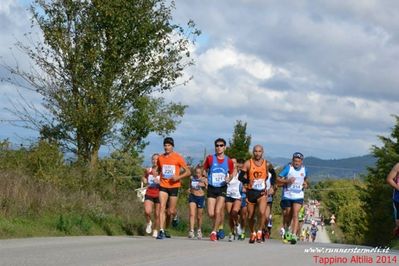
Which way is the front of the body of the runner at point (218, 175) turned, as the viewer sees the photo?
toward the camera

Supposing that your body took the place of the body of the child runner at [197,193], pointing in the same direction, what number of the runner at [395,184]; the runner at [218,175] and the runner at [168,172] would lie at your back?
0

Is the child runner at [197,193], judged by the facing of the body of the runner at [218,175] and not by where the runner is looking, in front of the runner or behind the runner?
behind

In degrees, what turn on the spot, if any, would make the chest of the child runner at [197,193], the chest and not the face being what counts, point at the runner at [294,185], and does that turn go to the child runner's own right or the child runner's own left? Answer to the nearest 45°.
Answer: approximately 45° to the child runner's own left

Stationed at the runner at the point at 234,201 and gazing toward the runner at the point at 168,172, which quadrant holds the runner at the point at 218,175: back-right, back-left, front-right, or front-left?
front-left

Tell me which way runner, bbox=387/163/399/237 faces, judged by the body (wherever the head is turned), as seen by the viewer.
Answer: toward the camera

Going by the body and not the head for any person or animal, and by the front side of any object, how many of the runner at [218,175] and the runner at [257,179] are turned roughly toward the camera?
2

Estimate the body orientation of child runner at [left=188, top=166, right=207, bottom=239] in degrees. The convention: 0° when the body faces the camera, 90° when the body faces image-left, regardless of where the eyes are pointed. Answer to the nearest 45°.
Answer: approximately 0°

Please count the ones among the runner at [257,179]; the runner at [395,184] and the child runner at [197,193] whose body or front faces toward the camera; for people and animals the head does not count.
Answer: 3

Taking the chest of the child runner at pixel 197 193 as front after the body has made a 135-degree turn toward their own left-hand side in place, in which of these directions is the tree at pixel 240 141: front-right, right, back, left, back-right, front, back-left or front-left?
front-left

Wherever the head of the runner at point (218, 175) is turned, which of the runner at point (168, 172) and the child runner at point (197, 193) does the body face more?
the runner

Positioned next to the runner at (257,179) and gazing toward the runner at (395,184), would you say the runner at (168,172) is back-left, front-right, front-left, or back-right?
back-right

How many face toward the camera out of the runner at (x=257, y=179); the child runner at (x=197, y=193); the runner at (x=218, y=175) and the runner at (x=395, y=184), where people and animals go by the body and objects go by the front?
4

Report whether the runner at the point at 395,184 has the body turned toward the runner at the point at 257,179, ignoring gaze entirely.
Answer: no

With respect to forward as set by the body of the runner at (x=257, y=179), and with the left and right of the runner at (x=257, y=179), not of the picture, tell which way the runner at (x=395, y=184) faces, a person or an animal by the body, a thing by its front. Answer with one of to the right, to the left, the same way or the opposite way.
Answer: the same way

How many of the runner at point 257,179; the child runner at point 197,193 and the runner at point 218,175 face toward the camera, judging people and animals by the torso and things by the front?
3

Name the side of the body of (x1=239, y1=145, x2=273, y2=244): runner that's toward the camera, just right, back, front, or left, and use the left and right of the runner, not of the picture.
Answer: front

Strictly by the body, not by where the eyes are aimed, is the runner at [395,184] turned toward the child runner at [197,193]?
no
